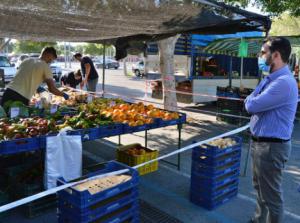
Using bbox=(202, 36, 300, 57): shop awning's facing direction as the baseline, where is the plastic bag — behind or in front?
in front

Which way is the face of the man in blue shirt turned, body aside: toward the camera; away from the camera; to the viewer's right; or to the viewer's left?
to the viewer's left

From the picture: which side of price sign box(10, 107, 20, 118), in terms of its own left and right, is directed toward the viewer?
front

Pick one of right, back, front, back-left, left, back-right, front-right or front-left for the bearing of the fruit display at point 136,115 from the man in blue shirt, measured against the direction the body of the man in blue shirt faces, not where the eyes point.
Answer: front-right

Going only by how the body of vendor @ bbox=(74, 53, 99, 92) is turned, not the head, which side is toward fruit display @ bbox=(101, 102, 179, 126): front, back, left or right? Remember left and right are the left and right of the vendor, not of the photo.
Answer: left

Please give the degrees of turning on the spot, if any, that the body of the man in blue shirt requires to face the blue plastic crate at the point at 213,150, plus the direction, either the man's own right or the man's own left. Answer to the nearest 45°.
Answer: approximately 45° to the man's own right

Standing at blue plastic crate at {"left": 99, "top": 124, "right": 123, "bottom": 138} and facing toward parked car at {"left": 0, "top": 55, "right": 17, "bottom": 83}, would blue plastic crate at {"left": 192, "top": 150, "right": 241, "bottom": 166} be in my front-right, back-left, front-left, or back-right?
back-right

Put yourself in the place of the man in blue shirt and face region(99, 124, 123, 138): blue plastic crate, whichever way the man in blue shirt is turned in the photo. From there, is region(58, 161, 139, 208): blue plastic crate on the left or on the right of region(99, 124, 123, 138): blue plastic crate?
left

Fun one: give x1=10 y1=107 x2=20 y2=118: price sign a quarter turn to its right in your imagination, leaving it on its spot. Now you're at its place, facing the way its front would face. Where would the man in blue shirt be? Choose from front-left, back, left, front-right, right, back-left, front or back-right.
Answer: back-left

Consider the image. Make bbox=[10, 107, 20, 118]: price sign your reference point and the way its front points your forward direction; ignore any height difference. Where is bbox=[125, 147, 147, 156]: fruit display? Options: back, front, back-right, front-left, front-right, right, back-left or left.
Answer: left

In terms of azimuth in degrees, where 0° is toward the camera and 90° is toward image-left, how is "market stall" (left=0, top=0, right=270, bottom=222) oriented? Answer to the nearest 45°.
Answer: approximately 315°

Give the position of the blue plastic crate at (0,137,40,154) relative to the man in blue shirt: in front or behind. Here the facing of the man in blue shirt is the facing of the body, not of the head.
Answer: in front

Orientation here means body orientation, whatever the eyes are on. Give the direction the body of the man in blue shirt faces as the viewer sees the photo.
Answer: to the viewer's left

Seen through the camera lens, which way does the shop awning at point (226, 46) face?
facing the viewer and to the left of the viewer

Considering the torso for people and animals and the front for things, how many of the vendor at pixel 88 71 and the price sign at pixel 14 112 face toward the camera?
1
